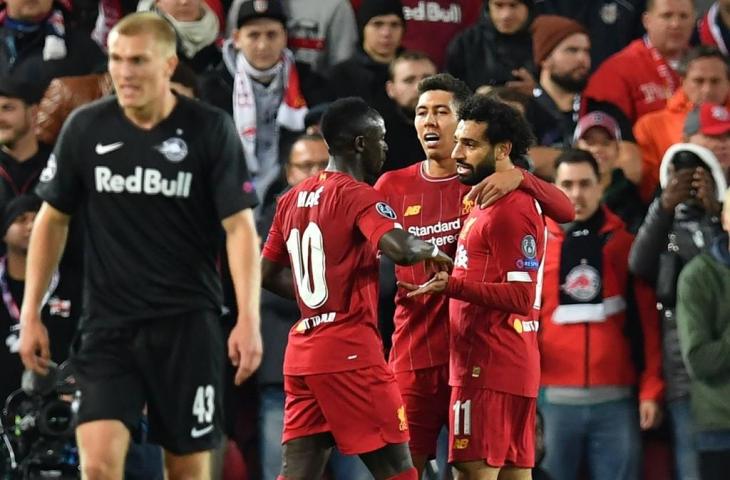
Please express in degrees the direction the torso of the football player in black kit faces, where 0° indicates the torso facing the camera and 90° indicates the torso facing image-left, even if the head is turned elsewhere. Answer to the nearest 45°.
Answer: approximately 0°

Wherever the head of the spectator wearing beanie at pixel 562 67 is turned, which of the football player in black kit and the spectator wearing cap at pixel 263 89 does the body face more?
the football player in black kit

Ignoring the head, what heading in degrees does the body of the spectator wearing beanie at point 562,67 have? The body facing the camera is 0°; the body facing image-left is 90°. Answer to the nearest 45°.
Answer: approximately 315°

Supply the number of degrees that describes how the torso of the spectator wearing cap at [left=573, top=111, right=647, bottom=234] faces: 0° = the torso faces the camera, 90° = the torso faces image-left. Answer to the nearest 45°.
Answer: approximately 0°

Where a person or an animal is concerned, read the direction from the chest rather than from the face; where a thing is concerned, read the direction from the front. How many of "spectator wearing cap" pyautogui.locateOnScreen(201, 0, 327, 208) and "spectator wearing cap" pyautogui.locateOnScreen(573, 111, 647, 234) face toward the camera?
2

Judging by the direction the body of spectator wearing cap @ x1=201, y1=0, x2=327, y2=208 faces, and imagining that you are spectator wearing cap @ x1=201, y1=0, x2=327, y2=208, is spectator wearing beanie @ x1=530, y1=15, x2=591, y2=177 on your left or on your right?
on your left
